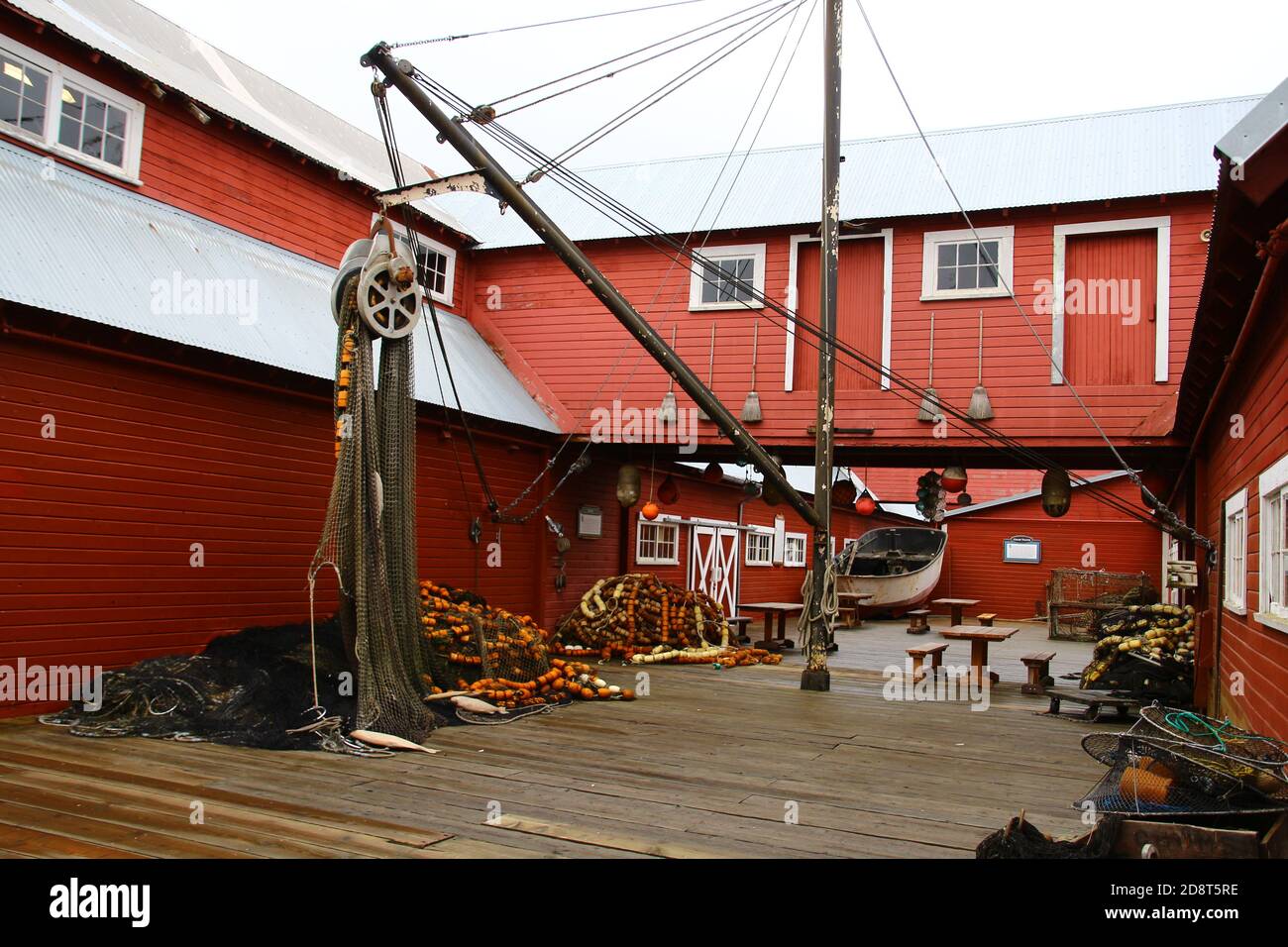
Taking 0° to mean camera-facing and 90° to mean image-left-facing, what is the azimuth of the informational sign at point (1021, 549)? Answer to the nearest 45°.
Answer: approximately 0°

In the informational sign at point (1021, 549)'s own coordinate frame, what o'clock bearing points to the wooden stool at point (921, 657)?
The wooden stool is roughly at 12 o'clock from the informational sign.

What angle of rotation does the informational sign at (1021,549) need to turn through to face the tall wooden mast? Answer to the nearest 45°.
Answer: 0° — it already faces it

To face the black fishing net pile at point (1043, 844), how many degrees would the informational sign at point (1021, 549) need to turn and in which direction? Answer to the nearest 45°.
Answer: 0° — it already faces it

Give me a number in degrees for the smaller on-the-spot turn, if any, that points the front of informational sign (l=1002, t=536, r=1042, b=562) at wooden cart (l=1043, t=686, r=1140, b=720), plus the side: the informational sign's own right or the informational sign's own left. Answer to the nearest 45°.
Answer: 0° — it already faces it

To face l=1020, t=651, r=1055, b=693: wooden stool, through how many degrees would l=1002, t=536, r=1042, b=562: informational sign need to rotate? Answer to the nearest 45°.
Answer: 0° — it already faces it
